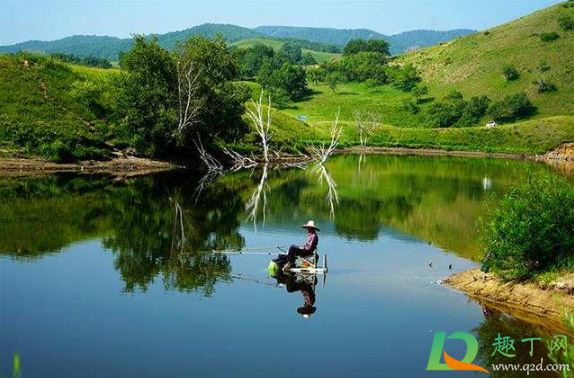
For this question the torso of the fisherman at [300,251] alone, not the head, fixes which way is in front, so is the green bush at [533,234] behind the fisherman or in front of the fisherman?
behind

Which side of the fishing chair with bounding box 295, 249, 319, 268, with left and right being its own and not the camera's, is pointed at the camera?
left

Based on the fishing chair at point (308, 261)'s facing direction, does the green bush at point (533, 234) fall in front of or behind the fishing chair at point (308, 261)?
behind

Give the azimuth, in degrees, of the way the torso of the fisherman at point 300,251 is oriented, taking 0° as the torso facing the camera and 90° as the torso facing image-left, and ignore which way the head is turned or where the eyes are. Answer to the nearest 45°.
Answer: approximately 90°
